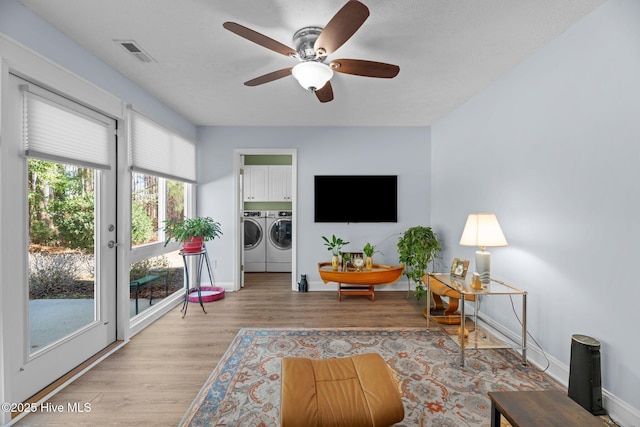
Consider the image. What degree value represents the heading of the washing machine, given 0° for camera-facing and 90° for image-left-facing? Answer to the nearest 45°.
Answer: approximately 0°

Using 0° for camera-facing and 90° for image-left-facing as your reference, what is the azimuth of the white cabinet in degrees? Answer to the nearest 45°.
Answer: approximately 0°

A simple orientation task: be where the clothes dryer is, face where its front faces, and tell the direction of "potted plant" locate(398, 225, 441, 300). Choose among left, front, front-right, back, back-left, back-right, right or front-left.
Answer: front-left

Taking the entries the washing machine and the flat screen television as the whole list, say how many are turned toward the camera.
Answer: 2

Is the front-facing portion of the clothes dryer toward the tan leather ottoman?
yes

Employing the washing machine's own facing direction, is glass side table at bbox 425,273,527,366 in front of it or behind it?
in front

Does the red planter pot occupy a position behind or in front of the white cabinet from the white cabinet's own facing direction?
in front

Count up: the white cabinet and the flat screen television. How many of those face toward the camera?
2

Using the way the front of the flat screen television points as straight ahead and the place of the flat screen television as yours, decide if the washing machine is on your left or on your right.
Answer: on your right

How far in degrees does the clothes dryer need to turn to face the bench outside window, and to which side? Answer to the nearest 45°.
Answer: approximately 45° to its right

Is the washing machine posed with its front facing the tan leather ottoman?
yes
